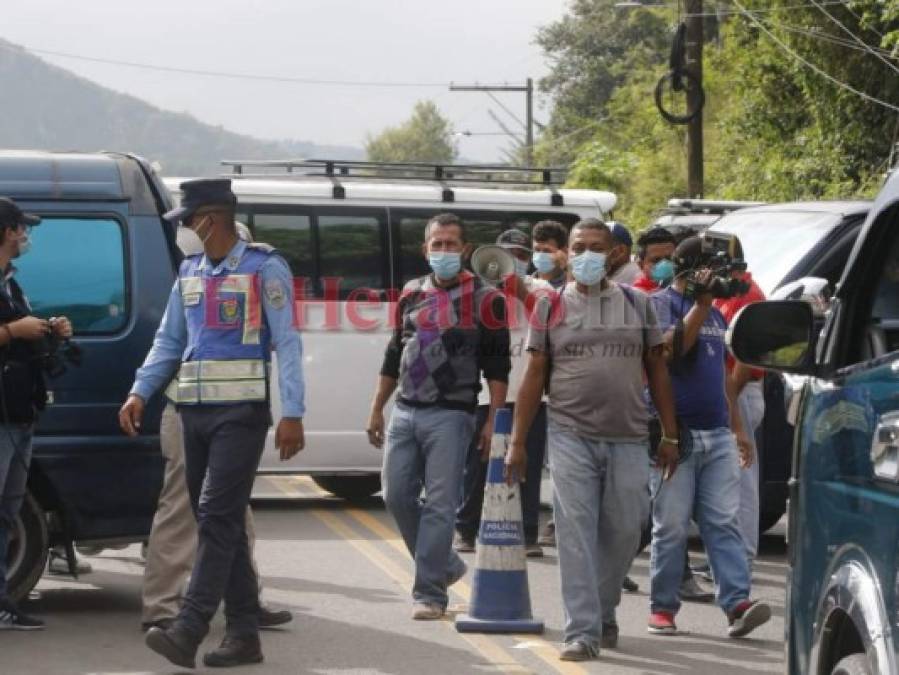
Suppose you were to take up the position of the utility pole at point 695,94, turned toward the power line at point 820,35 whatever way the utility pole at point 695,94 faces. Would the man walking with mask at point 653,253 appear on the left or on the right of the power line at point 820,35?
right

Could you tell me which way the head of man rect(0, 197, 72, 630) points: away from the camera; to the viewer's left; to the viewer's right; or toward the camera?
to the viewer's right

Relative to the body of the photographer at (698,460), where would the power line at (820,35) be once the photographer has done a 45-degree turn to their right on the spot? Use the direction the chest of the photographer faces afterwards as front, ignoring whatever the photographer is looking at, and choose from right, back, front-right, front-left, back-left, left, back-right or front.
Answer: back

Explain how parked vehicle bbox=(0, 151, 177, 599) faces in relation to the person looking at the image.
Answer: facing to the left of the viewer

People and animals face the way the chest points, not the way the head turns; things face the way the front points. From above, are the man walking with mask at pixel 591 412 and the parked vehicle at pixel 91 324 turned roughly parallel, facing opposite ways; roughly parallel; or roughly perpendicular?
roughly perpendicular

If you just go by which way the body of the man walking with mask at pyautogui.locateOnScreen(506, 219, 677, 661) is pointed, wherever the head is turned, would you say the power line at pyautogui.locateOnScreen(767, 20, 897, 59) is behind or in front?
behind

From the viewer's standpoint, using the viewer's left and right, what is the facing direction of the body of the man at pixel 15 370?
facing to the right of the viewer
